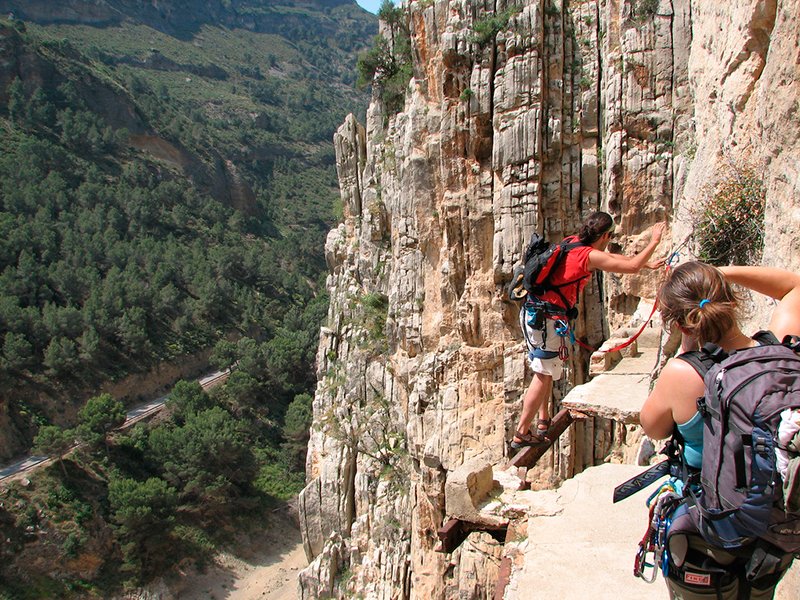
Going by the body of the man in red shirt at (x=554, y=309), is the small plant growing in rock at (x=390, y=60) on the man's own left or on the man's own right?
on the man's own left

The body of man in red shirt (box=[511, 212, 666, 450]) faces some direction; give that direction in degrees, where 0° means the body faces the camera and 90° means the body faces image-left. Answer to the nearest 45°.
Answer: approximately 270°

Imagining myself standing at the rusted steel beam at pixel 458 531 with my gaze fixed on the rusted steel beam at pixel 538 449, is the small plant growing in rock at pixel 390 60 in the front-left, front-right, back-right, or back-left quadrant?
front-left

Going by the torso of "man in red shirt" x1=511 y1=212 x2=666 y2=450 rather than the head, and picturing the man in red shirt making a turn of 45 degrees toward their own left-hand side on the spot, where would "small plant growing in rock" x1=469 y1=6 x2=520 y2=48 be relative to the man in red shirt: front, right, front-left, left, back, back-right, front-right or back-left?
front-left

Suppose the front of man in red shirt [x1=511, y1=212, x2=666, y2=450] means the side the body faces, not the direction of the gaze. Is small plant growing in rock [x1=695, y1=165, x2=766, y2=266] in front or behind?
in front

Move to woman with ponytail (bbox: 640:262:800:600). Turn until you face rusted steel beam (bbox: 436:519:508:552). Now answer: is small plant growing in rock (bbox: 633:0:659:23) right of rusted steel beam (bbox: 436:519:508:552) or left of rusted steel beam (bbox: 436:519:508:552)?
right

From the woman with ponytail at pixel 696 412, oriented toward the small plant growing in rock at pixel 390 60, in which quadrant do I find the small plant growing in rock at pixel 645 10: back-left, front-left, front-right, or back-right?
front-right
